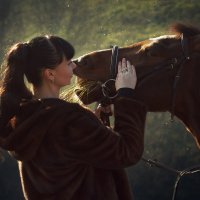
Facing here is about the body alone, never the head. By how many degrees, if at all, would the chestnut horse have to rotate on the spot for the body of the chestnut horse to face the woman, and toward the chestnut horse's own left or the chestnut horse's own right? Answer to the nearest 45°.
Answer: approximately 45° to the chestnut horse's own left

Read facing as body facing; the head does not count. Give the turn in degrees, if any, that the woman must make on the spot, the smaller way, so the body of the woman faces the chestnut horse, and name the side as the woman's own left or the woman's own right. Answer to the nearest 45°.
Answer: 0° — they already face it

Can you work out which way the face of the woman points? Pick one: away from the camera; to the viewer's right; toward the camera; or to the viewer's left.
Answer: to the viewer's right

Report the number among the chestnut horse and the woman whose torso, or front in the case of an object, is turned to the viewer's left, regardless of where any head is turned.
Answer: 1

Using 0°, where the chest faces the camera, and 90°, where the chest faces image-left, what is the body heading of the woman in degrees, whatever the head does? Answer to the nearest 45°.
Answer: approximately 225°

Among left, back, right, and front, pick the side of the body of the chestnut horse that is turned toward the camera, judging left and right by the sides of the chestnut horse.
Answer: left
